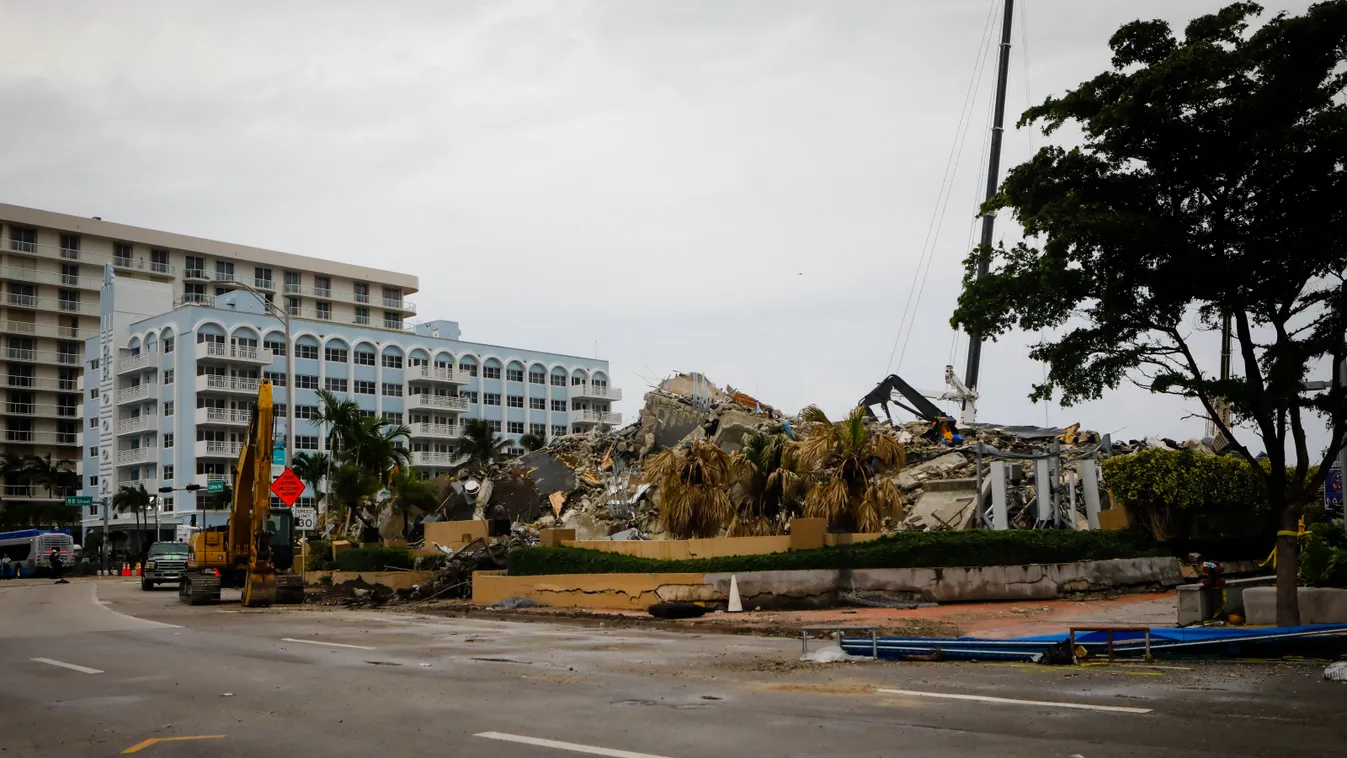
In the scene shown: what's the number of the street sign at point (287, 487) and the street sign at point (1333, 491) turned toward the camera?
2

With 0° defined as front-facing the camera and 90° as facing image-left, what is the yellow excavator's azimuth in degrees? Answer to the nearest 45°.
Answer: approximately 0°

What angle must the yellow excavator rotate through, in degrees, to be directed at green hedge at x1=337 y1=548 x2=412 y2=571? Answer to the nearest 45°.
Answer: approximately 135° to its left

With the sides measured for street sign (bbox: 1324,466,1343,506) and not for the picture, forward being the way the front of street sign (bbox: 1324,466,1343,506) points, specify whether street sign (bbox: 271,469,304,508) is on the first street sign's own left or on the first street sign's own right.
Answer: on the first street sign's own right

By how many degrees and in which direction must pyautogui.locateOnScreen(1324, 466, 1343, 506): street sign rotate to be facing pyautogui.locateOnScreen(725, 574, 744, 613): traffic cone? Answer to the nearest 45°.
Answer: approximately 45° to its right

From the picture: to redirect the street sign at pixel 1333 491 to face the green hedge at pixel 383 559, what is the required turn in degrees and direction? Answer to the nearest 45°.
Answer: approximately 90° to its right

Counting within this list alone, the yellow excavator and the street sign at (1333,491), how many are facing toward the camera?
2

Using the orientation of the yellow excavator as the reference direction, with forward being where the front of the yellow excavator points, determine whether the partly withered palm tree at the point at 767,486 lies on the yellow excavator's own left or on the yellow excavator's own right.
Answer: on the yellow excavator's own left
